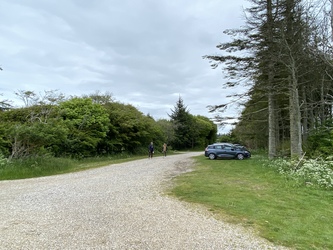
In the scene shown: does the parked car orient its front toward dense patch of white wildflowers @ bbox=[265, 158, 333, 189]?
no
